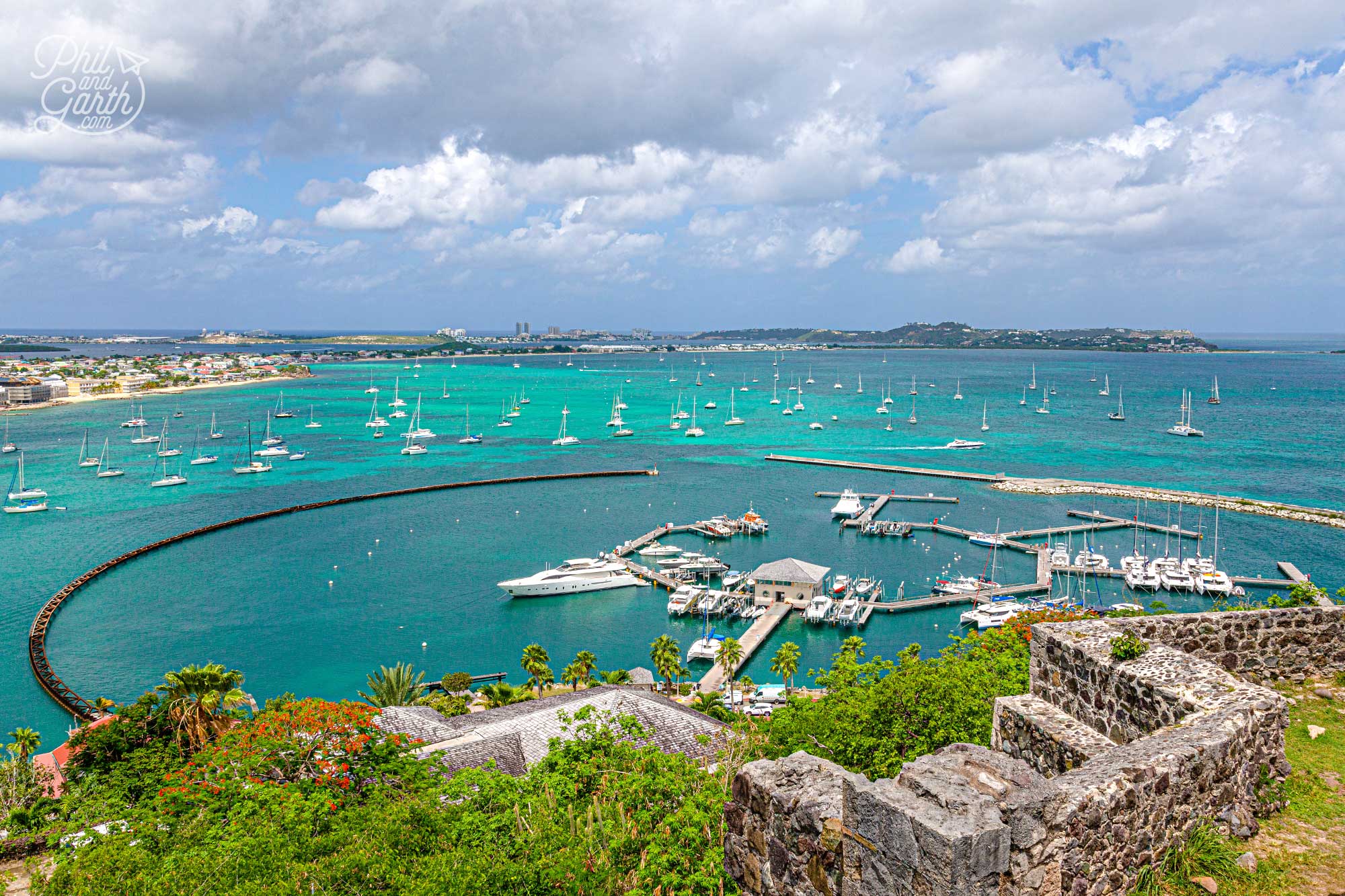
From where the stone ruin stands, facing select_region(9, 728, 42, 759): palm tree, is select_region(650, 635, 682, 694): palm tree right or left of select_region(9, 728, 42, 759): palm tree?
right

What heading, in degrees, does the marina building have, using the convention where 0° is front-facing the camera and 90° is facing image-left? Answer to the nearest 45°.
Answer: approximately 0°

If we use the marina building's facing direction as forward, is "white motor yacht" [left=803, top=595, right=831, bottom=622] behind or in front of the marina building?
in front

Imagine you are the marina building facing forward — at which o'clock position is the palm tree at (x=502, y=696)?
The palm tree is roughly at 1 o'clock from the marina building.

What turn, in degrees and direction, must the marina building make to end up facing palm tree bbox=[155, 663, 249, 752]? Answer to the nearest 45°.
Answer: approximately 45° to its right

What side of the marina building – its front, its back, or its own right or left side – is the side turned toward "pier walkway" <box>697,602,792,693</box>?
front

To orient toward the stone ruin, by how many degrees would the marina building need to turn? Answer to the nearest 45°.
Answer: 0° — it already faces it

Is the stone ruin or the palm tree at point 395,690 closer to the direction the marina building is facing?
the stone ruin

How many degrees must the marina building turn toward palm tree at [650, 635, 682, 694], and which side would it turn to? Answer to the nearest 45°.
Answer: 0° — it already faces it

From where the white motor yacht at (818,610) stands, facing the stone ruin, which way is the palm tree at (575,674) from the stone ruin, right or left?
right

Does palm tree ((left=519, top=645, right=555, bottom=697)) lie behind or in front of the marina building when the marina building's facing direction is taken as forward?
in front
